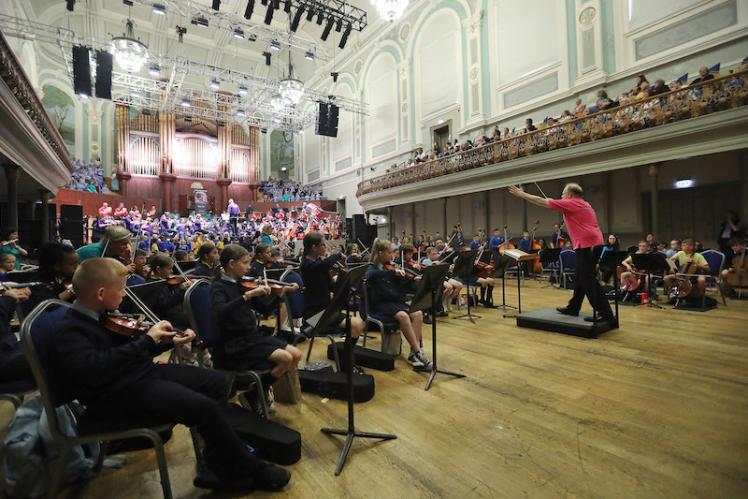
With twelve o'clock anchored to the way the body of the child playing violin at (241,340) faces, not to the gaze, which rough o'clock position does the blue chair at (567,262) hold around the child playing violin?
The blue chair is roughly at 11 o'clock from the child playing violin.

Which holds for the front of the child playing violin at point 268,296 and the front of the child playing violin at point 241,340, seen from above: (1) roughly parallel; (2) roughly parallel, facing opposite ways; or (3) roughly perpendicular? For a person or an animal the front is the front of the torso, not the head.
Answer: roughly parallel

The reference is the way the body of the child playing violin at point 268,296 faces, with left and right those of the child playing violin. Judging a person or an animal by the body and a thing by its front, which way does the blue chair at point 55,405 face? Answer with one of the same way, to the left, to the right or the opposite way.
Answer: the same way

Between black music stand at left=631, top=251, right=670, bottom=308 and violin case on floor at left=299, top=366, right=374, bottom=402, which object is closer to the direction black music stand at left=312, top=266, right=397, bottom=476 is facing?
the violin case on floor

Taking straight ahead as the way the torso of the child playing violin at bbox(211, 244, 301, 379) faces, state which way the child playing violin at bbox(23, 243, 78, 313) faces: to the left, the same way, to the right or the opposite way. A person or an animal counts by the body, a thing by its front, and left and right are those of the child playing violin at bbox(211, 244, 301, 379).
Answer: the same way

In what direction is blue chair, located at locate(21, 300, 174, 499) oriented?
to the viewer's right

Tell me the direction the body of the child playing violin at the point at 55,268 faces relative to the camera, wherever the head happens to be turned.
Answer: to the viewer's right

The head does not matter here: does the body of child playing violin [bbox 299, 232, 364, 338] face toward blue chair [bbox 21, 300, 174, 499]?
no

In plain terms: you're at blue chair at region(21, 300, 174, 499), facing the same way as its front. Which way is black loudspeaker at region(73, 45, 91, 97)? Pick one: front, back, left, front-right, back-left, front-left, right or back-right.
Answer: left

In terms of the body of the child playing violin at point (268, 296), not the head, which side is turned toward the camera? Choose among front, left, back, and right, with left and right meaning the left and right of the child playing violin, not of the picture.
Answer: right

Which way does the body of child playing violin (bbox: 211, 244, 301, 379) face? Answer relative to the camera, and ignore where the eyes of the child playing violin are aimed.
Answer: to the viewer's right

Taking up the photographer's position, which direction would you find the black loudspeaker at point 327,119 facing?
facing the viewer

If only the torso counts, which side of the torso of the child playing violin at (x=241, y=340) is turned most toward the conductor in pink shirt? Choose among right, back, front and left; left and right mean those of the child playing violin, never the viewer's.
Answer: front

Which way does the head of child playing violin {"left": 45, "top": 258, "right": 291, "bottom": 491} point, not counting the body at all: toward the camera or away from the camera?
away from the camera

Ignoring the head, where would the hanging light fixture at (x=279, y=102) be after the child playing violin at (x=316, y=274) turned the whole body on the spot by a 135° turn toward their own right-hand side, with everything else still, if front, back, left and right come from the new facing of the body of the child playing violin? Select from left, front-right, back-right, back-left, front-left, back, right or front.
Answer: back-right

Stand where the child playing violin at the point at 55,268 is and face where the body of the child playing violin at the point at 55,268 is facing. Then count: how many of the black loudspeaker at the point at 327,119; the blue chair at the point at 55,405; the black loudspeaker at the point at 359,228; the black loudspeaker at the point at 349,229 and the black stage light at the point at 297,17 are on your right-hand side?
1

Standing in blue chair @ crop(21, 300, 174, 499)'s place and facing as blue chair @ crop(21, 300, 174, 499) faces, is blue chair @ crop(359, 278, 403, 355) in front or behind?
in front

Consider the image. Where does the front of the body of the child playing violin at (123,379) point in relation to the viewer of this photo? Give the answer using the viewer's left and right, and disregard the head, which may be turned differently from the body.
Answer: facing to the right of the viewer
